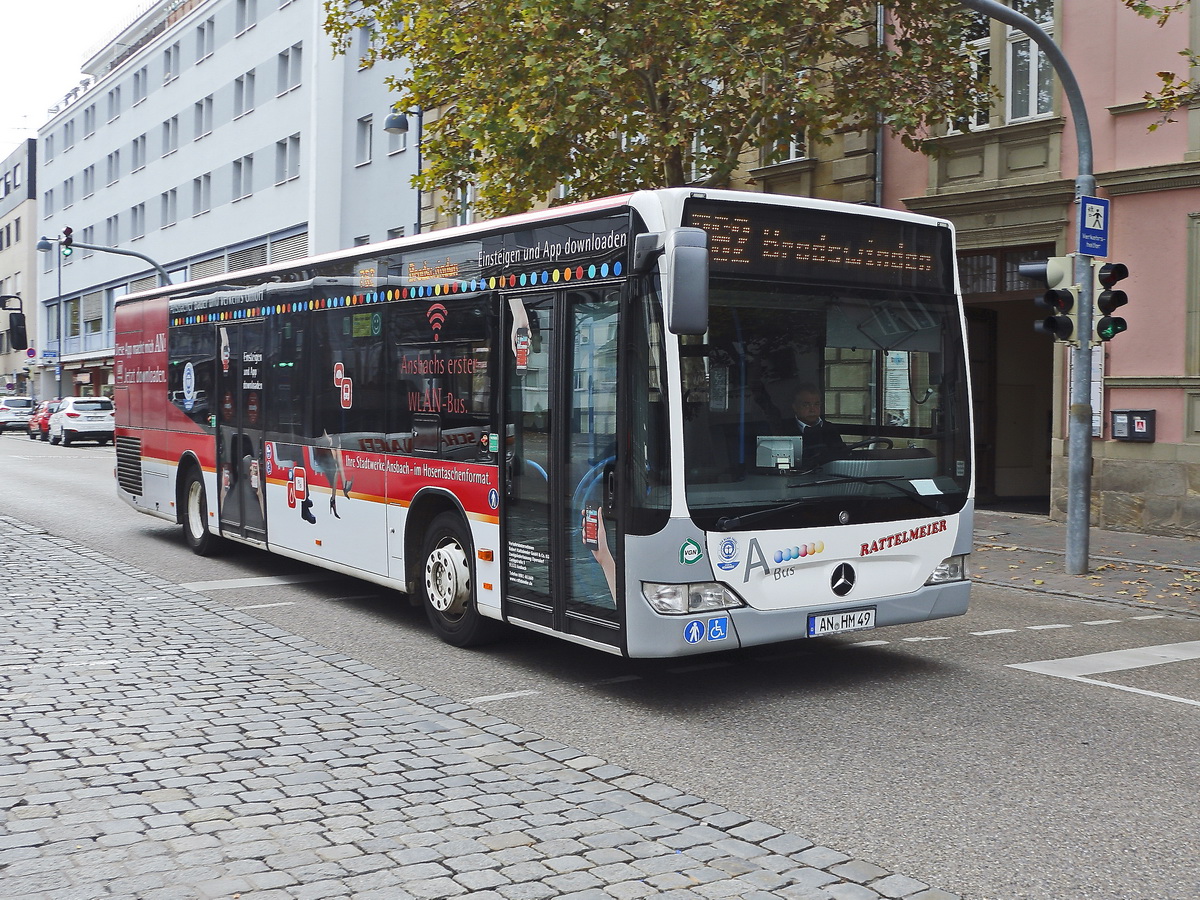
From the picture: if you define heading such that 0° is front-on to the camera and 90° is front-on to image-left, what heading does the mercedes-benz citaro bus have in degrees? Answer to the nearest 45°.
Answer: approximately 315°

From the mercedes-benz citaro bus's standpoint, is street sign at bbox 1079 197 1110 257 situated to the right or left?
on its left

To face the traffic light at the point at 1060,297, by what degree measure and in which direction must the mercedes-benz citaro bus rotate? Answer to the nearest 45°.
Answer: approximately 90° to its left

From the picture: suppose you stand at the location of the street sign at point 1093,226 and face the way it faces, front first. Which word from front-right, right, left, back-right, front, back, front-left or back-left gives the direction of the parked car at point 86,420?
back-right

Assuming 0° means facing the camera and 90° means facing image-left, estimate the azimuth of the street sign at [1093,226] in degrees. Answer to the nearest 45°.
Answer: approximately 0°

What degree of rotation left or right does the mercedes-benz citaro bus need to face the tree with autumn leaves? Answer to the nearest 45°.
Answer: approximately 135° to its left

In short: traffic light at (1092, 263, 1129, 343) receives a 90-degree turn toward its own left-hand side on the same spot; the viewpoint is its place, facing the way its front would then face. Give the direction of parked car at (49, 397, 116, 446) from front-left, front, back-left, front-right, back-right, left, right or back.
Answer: left
